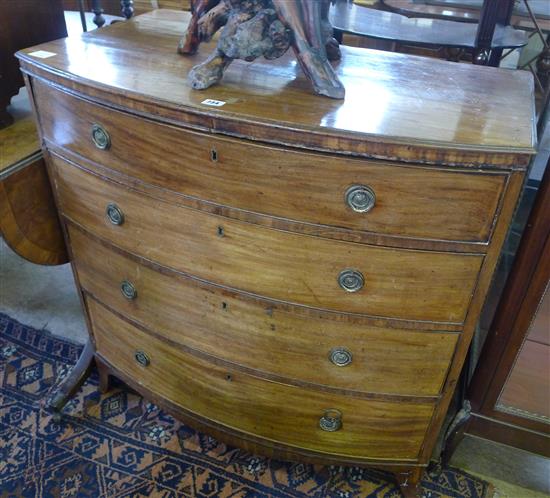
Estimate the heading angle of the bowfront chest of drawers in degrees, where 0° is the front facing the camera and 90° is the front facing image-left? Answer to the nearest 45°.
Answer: approximately 45°
